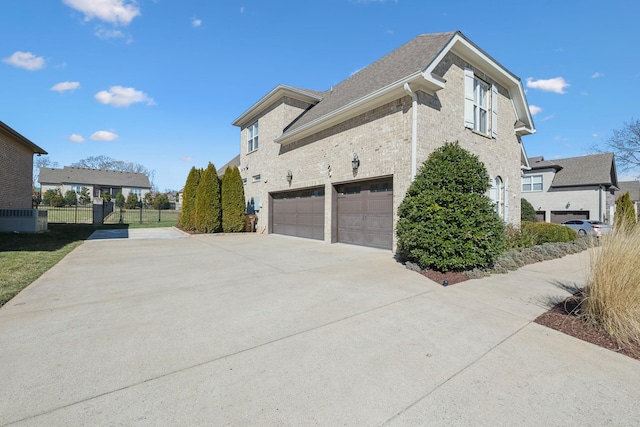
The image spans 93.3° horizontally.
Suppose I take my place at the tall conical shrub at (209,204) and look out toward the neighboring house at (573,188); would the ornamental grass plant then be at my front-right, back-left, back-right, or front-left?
front-right

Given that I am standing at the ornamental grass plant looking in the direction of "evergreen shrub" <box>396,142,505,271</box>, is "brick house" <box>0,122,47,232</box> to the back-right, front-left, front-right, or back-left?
front-left
